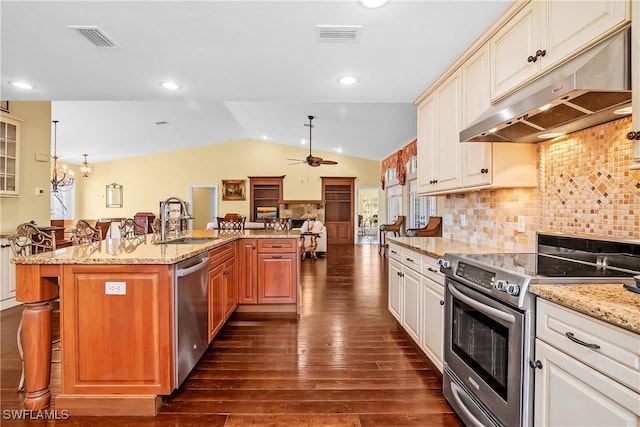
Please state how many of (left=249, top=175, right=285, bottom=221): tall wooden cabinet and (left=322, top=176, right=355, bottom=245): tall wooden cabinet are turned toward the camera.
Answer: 2

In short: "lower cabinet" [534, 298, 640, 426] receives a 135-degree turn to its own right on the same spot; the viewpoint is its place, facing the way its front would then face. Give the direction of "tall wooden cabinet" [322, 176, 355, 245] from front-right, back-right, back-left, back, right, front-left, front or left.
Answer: front-left

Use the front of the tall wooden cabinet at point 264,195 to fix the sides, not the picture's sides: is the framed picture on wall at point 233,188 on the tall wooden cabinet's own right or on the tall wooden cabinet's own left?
on the tall wooden cabinet's own right

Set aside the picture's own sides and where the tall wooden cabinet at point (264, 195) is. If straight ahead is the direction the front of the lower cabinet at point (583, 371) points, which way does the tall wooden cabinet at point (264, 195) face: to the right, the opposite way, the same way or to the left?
to the left

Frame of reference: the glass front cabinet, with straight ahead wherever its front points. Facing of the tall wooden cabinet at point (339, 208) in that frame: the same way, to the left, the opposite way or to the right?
to the right

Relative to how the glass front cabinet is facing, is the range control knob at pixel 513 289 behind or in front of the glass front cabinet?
in front

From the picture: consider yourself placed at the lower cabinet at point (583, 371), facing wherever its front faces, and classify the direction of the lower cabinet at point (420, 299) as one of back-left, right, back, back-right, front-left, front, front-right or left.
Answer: right

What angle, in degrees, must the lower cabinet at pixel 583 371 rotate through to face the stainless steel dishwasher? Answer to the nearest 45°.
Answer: approximately 45° to its right

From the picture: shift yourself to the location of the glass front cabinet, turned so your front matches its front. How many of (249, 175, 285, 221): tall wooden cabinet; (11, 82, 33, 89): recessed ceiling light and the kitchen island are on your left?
1

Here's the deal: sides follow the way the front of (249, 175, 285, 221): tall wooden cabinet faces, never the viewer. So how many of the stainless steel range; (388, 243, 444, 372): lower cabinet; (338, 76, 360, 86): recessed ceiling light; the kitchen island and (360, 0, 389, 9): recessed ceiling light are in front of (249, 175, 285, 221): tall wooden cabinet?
5

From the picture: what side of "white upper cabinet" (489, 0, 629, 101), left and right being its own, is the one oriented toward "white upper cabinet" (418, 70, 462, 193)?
right

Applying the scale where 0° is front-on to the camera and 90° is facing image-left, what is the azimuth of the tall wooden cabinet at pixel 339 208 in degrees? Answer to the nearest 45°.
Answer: approximately 0°
